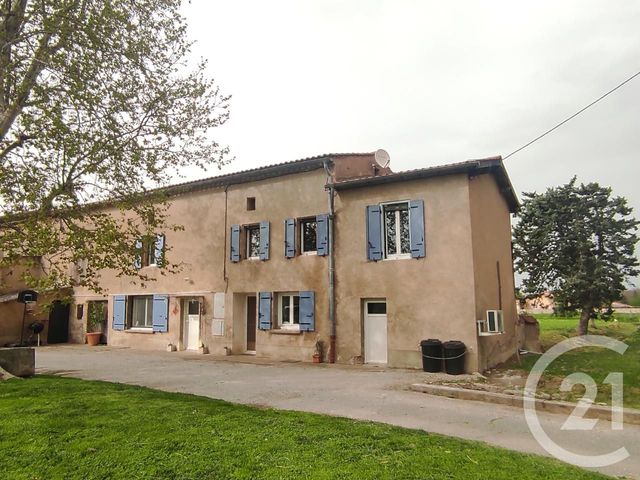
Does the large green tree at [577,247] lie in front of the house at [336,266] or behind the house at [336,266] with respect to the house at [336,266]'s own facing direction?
behind

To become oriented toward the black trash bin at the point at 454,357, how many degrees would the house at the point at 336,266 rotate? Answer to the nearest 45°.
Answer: approximately 90° to its left

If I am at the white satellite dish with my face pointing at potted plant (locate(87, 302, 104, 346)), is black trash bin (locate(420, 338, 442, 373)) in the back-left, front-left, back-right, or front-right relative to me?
back-left

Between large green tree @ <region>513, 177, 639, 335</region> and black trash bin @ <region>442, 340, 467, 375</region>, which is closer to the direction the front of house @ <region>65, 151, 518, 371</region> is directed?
the black trash bin

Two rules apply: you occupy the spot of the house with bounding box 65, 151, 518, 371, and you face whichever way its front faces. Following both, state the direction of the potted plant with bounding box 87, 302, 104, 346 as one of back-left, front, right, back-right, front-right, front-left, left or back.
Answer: right

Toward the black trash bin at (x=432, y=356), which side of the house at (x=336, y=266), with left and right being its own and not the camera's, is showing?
left

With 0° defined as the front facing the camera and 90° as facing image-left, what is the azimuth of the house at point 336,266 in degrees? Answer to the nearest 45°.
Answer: approximately 45°
